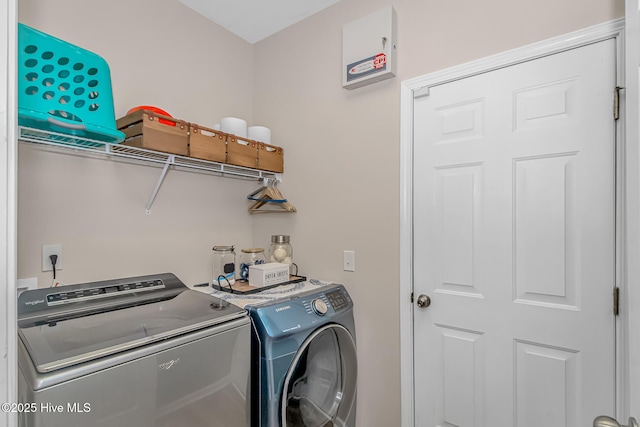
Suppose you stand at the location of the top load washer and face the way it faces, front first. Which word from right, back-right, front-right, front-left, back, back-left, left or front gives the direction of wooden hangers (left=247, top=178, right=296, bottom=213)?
left

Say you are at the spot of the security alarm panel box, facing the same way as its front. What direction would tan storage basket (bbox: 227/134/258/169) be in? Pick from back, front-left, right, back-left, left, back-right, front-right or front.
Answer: front-right

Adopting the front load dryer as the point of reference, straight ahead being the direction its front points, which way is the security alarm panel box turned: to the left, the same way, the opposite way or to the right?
to the right

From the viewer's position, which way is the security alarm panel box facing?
facing the viewer and to the left of the viewer

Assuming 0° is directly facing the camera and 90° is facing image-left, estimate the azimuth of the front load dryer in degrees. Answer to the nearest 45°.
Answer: approximately 315°

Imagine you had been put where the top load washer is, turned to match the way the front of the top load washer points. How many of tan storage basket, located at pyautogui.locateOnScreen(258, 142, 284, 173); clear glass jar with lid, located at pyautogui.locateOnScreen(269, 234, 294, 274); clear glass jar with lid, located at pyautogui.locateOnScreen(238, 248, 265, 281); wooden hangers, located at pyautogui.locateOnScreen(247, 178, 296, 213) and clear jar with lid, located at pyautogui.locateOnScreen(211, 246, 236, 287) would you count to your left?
5

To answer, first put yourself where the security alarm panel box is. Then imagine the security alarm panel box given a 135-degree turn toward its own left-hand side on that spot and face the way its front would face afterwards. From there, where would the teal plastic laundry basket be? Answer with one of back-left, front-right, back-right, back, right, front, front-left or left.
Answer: back-right

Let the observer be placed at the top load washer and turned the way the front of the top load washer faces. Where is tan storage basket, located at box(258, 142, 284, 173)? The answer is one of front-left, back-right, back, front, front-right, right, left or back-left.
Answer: left

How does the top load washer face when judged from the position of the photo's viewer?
facing the viewer and to the right of the viewer
